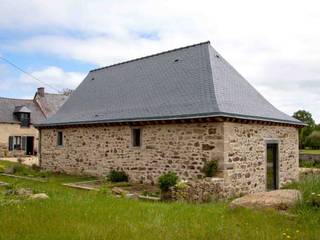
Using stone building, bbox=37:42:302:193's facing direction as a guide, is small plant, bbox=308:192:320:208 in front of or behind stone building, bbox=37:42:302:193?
in front

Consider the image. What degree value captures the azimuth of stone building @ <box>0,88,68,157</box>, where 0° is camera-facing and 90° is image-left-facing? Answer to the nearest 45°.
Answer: approximately 0°

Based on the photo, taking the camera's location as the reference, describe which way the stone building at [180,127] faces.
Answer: facing the viewer and to the right of the viewer

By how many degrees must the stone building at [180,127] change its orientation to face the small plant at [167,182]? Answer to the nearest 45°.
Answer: approximately 45° to its right

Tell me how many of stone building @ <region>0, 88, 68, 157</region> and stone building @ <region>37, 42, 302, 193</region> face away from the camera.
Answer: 0

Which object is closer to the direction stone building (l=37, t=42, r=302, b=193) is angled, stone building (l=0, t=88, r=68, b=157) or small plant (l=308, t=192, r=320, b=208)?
the small plant
